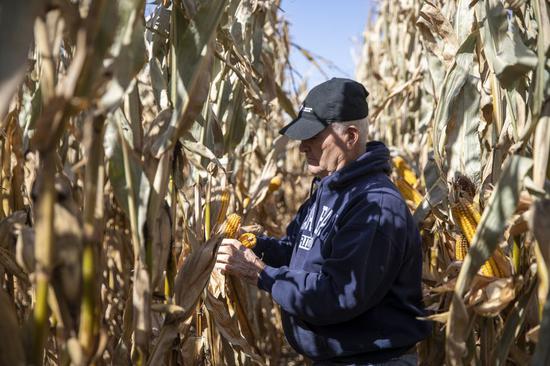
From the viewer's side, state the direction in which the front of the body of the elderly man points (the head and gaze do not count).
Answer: to the viewer's left

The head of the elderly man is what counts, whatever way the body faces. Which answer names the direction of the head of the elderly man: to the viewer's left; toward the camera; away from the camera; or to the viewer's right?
to the viewer's left
